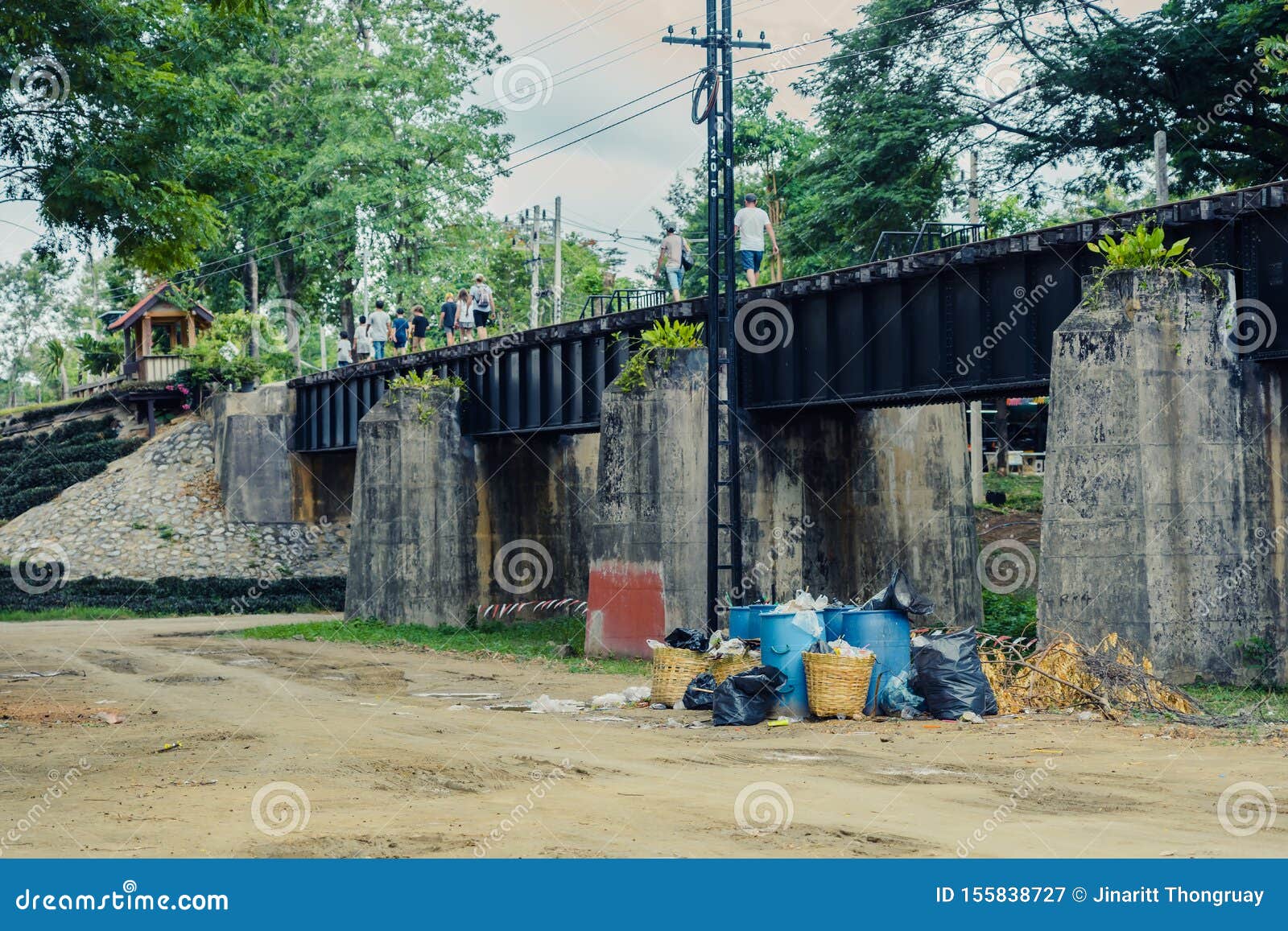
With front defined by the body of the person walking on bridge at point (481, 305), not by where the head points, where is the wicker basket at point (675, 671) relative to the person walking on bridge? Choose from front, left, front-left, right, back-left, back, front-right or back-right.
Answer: back-left

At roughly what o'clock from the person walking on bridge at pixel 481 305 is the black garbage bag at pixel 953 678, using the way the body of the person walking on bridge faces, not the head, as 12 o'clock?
The black garbage bag is roughly at 7 o'clock from the person walking on bridge.

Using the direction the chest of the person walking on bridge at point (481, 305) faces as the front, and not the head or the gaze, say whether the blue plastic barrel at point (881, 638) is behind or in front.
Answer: behind

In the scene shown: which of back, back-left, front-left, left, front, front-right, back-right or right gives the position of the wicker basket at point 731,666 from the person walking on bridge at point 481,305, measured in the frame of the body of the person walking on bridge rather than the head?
back-left

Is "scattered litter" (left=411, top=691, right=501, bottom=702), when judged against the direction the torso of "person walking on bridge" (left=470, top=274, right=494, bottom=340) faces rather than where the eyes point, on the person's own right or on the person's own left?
on the person's own left

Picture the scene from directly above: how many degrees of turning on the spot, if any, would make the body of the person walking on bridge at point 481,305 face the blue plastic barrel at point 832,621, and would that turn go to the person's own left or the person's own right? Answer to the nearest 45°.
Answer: approximately 135° to the person's own left

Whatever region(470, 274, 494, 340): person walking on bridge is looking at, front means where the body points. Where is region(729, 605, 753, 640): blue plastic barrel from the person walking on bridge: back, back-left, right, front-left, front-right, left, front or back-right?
back-left

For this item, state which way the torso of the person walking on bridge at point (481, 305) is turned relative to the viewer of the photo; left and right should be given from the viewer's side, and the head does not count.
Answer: facing away from the viewer and to the left of the viewer

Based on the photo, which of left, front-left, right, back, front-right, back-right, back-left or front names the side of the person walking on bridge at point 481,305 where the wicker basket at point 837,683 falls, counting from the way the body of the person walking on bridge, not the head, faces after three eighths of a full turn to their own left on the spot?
front

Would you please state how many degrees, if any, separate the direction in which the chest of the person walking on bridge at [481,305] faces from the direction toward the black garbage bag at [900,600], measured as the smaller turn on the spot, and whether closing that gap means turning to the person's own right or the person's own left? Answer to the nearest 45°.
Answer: approximately 135° to the person's own left

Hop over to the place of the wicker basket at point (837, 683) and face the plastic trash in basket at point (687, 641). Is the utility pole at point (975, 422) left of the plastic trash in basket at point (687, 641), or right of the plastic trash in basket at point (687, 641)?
right

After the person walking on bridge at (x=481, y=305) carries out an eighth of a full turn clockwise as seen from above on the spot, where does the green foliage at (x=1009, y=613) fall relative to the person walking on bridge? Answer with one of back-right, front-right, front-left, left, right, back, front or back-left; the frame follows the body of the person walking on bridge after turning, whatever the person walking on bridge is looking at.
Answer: back-right
